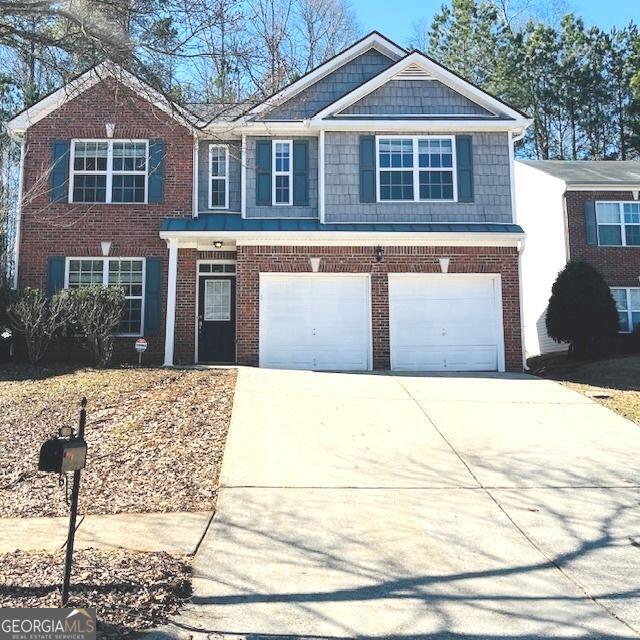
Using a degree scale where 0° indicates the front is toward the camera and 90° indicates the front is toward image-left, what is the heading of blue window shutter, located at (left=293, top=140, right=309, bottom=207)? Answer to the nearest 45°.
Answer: approximately 0°

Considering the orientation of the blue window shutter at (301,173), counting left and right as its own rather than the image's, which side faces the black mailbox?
front

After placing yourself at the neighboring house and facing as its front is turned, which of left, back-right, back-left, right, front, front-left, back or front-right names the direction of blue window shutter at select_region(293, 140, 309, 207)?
front-right

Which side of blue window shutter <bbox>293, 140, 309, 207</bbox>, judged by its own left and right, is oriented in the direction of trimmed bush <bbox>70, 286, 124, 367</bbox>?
right

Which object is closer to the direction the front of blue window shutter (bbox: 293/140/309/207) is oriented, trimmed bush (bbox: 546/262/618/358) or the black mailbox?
the black mailbox

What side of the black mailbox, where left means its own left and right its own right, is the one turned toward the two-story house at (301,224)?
back

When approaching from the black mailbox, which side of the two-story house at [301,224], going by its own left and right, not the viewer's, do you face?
front

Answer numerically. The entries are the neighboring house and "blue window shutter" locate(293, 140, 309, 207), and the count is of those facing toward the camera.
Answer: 2

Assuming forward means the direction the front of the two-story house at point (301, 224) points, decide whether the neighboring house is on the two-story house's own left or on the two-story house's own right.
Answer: on the two-story house's own left

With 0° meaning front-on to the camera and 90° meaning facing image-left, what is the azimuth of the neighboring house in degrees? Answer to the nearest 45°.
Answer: approximately 0°
